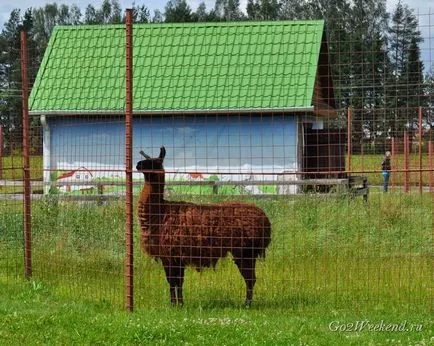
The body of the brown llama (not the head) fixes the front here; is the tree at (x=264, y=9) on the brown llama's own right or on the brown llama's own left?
on the brown llama's own right

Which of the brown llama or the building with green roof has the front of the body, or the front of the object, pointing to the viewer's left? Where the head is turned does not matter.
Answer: the brown llama

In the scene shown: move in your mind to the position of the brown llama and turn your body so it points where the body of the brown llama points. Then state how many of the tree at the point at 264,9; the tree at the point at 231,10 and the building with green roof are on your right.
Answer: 3

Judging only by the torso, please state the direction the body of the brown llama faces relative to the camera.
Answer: to the viewer's left

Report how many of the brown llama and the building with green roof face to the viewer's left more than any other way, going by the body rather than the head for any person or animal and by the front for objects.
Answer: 1

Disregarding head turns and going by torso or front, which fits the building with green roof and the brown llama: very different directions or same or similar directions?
very different directions

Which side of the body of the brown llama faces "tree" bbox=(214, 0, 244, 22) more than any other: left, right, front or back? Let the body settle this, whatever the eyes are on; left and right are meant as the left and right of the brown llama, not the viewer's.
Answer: right

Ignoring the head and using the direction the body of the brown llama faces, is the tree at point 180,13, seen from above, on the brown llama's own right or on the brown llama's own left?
on the brown llama's own right

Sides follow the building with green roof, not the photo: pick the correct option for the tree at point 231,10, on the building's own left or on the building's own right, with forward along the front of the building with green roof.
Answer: on the building's own left
